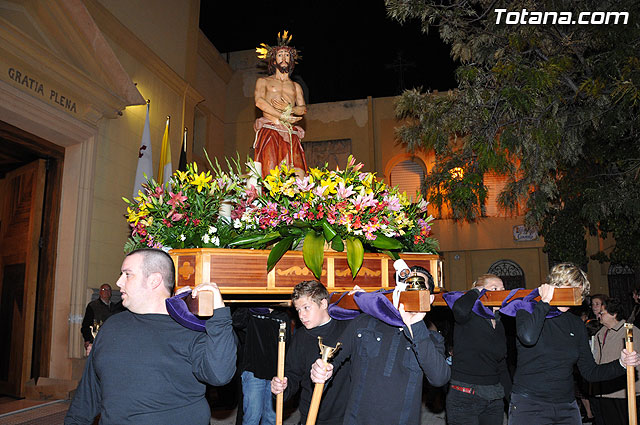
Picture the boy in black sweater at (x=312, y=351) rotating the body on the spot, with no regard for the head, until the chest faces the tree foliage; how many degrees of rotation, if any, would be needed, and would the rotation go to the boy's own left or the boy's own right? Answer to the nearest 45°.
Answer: approximately 180°

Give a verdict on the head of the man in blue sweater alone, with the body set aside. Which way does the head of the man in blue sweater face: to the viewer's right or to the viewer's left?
to the viewer's left

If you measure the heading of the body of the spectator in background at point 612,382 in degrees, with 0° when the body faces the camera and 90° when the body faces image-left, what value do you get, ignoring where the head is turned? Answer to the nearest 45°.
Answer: approximately 45°

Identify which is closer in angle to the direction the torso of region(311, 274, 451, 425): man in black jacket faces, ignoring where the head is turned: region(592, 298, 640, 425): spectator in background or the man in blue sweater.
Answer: the man in blue sweater

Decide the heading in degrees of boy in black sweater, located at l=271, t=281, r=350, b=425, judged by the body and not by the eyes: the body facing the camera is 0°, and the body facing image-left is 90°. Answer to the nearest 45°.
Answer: approximately 45°

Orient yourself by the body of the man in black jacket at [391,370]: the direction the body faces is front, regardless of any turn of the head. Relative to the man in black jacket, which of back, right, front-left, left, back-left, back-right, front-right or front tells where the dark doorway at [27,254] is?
back-right
